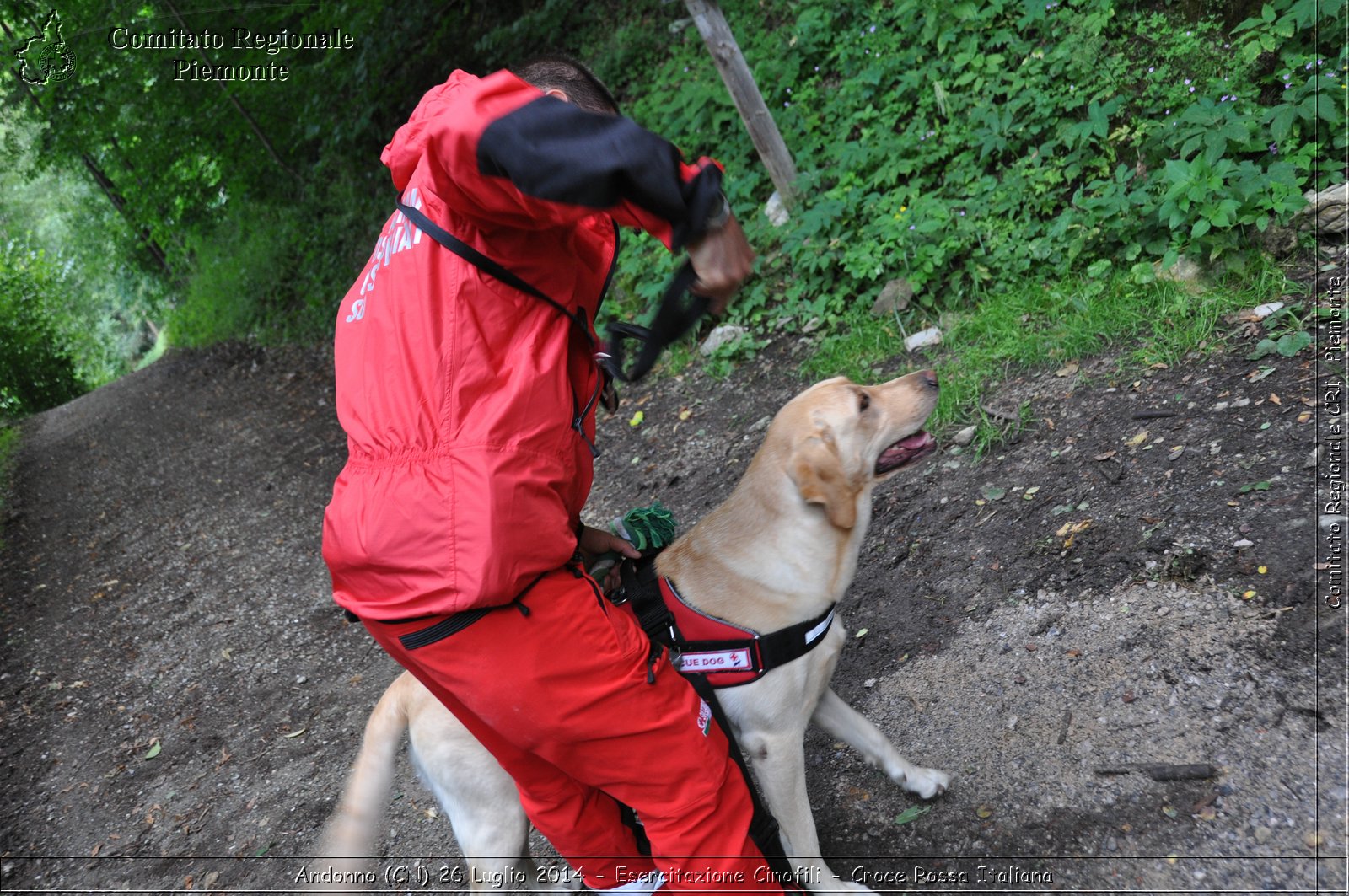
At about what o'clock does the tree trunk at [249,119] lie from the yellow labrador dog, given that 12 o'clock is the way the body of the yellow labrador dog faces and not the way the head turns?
The tree trunk is roughly at 9 o'clock from the yellow labrador dog.

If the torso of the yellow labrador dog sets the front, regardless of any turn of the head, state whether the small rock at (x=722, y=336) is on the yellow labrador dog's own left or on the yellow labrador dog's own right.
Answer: on the yellow labrador dog's own left

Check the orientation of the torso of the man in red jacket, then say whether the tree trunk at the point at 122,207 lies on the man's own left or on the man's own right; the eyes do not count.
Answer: on the man's own left

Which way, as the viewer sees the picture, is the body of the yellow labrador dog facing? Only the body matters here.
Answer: to the viewer's right
